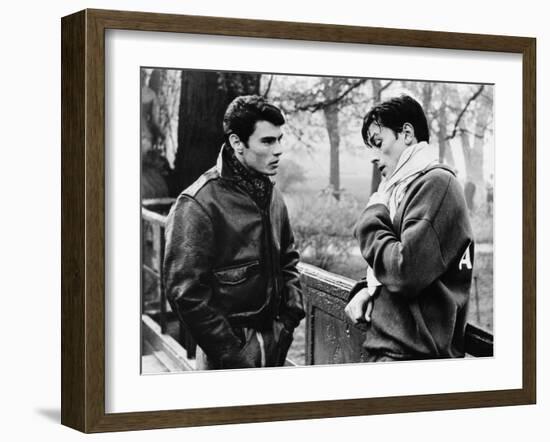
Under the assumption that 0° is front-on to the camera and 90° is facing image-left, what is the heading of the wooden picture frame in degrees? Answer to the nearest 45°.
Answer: approximately 315°
